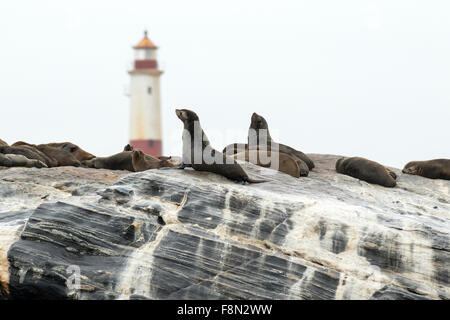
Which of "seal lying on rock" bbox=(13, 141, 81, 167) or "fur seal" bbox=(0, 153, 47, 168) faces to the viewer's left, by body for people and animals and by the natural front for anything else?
the fur seal

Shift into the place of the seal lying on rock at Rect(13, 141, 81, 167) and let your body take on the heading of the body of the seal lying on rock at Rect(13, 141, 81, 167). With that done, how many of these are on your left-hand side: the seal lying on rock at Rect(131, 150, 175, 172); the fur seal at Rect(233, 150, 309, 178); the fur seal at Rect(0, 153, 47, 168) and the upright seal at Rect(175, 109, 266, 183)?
0

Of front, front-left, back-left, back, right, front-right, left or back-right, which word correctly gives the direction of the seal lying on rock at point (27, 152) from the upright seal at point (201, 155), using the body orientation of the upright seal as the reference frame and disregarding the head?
front-right

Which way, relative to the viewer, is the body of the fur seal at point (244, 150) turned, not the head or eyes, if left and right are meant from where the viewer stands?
facing to the left of the viewer

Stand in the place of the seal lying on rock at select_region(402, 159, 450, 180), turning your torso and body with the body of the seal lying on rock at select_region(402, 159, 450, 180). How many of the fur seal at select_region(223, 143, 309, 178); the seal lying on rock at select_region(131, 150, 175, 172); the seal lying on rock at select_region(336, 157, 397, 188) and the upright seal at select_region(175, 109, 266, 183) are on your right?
0

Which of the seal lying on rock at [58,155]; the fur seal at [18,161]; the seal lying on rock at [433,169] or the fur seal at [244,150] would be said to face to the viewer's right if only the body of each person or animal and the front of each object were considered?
the seal lying on rock at [58,155]

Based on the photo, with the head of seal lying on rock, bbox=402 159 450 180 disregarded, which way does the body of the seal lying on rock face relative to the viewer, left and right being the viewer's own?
facing to the left of the viewer

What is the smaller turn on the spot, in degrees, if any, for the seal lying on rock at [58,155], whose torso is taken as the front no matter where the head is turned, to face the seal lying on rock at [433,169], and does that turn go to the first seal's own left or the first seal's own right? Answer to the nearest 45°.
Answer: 0° — it already faces it

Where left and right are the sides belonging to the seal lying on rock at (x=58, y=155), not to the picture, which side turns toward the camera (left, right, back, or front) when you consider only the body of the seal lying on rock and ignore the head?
right

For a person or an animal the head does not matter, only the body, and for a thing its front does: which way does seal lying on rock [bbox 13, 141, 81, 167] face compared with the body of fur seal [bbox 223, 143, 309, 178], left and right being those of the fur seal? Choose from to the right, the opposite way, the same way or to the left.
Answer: the opposite way

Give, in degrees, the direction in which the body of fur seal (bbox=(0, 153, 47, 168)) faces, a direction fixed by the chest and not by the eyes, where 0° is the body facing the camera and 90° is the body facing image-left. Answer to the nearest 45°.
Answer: approximately 90°

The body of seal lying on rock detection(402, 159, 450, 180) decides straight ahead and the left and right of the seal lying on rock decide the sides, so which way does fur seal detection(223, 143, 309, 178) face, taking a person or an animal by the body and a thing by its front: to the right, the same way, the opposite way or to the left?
the same way

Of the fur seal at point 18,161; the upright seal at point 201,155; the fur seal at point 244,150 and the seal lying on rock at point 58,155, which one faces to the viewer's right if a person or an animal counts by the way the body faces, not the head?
the seal lying on rock

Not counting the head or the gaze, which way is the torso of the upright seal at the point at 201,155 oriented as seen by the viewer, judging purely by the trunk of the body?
to the viewer's left

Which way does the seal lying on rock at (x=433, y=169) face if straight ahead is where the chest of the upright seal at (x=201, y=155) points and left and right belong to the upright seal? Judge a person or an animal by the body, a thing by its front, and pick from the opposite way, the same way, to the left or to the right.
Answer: the same way

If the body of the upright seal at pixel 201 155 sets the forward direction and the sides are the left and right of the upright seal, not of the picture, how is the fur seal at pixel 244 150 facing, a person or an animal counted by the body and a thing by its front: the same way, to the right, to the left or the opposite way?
the same way

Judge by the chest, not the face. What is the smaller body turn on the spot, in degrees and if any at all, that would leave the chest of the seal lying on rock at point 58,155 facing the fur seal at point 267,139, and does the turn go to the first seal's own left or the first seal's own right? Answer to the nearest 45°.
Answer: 0° — it already faces it
